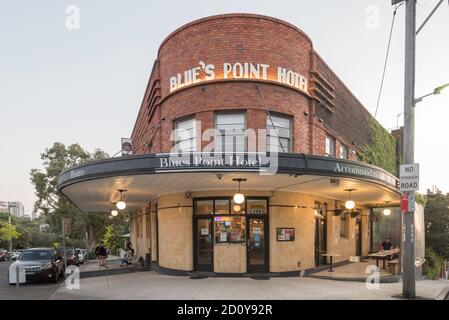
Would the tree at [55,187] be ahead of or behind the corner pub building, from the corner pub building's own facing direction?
behind

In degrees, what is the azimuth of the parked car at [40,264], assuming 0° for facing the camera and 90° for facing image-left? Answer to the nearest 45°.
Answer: approximately 45°

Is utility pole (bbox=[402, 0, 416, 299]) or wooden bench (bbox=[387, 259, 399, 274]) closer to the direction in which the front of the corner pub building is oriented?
the utility pole

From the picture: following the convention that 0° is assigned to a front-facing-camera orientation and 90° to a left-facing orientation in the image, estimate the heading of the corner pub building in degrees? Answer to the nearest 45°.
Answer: approximately 0°

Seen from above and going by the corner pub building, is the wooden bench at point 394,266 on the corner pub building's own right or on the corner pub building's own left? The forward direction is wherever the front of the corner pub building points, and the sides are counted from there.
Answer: on the corner pub building's own left

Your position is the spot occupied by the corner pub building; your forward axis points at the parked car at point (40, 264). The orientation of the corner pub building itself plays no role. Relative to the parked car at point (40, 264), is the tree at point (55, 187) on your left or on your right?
right
